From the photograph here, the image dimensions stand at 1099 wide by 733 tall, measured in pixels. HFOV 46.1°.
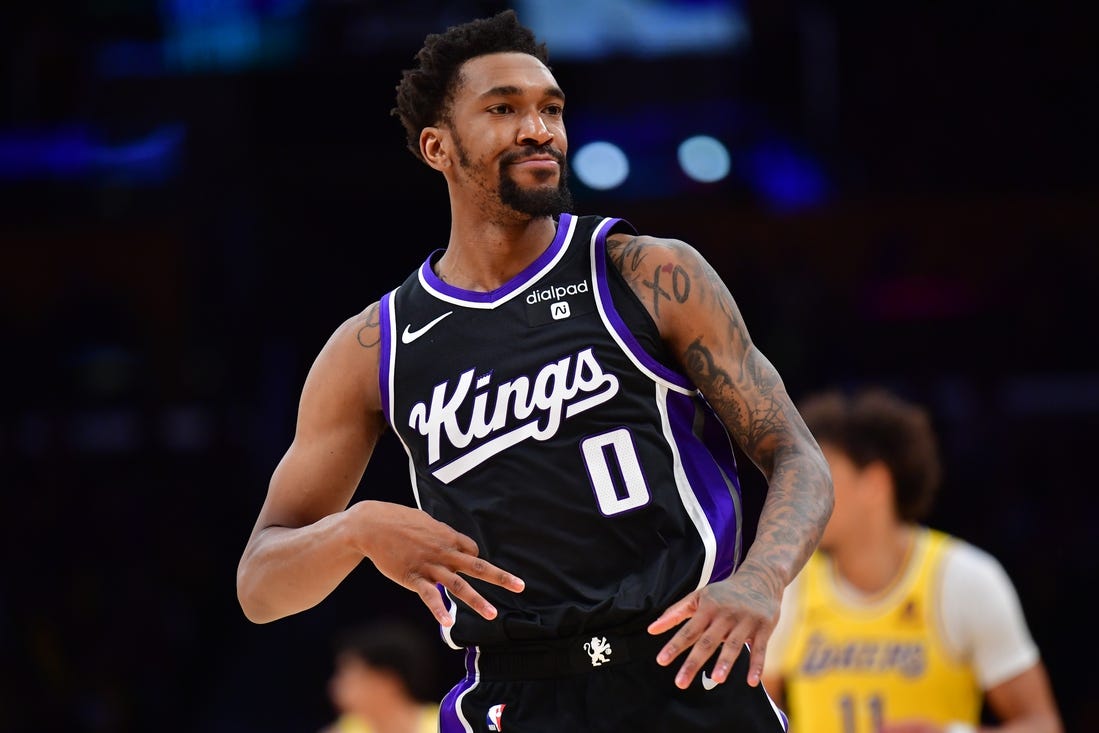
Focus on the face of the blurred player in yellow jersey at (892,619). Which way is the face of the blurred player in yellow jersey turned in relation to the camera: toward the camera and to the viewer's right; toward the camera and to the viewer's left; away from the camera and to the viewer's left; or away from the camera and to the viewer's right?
toward the camera and to the viewer's left

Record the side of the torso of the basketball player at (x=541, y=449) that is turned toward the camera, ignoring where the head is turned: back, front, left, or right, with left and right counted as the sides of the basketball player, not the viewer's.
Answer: front

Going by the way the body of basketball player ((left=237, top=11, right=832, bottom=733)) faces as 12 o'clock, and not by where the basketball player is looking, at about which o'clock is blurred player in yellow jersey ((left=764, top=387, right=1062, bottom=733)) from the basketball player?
The blurred player in yellow jersey is roughly at 7 o'clock from the basketball player.
